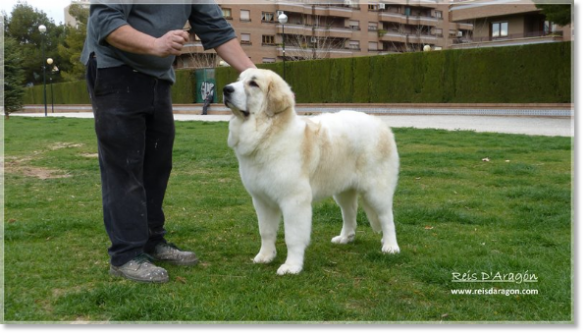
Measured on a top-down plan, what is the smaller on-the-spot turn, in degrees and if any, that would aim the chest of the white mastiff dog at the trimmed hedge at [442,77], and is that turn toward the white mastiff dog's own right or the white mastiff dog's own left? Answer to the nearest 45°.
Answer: approximately 135° to the white mastiff dog's own right

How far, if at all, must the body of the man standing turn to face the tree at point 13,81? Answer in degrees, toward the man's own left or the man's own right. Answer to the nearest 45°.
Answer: approximately 135° to the man's own left

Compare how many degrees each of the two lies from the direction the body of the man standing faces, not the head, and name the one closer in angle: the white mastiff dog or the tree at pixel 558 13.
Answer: the white mastiff dog

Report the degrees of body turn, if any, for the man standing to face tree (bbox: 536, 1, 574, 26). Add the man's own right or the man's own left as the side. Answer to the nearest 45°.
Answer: approximately 90° to the man's own left

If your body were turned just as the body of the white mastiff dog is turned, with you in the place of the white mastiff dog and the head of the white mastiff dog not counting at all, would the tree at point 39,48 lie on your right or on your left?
on your right

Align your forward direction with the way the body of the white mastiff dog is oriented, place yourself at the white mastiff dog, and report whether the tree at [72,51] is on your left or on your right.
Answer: on your right

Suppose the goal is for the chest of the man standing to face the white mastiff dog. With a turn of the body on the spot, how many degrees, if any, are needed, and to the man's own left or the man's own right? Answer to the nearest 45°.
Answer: approximately 45° to the man's own left

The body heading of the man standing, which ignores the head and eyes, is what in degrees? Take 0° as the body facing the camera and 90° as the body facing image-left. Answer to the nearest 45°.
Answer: approximately 315°

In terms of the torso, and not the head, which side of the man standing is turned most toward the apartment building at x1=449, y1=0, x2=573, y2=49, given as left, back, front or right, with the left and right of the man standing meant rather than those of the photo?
left

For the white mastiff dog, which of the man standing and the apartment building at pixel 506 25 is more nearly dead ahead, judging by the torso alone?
the man standing

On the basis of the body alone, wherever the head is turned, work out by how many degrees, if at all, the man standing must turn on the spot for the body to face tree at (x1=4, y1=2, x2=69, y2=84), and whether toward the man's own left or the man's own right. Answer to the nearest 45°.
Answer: approximately 135° to the man's own left

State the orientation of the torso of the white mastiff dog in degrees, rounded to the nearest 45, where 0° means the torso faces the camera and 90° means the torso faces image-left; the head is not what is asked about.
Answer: approximately 45°

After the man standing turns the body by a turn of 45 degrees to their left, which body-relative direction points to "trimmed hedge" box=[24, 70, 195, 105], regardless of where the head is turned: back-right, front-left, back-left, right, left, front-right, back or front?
left
